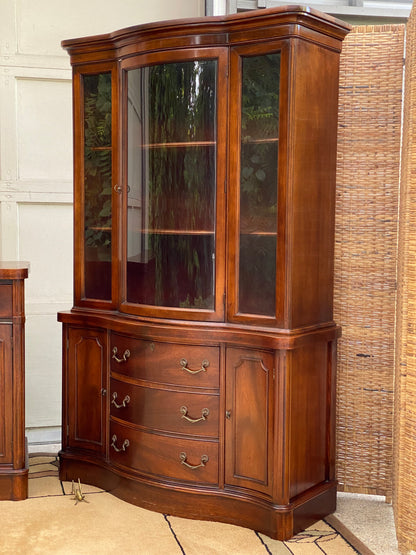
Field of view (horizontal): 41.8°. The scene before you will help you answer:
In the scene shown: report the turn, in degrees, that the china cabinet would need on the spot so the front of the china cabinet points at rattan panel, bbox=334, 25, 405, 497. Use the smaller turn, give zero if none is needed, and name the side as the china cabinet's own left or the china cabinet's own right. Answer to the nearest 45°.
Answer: approximately 135° to the china cabinet's own left

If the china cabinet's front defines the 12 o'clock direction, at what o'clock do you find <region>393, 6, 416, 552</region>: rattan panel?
The rattan panel is roughly at 8 o'clock from the china cabinet.

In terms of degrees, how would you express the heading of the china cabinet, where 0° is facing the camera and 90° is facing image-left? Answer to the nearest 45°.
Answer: approximately 45°
